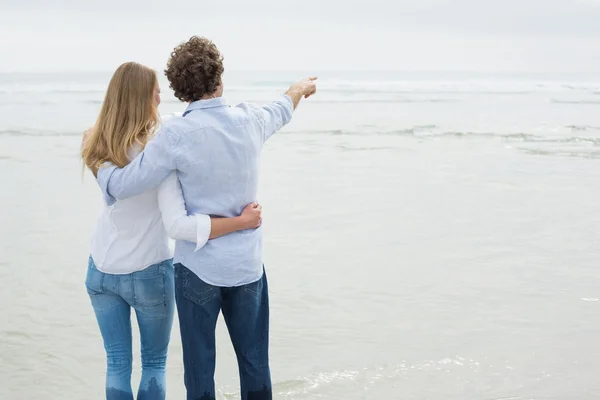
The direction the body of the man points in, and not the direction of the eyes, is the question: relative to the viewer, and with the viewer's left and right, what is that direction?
facing away from the viewer
